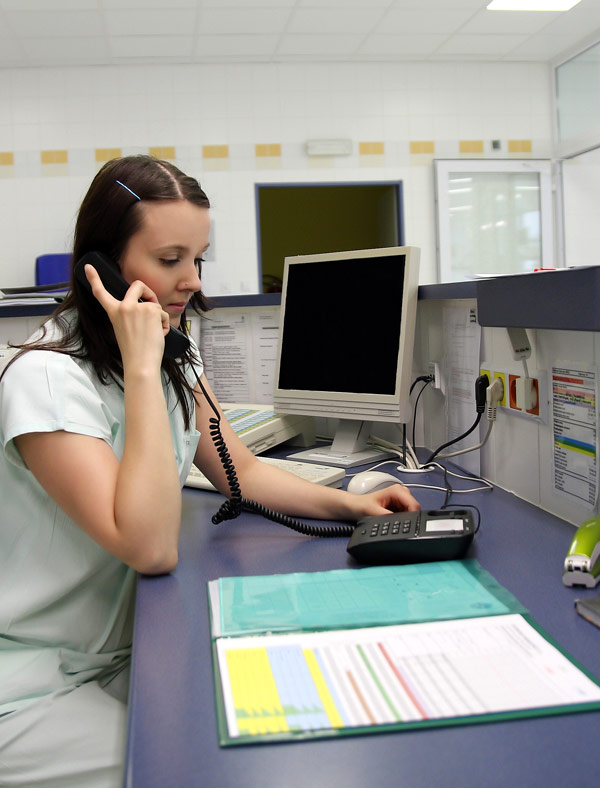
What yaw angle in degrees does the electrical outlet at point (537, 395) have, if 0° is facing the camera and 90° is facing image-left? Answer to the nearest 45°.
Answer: approximately 45°

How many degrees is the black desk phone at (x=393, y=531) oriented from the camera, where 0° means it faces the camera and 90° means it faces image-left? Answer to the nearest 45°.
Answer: approximately 90°

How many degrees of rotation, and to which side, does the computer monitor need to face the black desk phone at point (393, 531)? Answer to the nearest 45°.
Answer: approximately 45° to its left

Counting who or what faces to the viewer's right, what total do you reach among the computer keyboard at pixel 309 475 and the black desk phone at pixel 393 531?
0

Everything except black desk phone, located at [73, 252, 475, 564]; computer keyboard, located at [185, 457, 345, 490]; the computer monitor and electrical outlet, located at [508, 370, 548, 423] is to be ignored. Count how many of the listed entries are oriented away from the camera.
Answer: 0

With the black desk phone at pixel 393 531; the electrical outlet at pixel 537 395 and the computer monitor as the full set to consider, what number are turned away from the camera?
0

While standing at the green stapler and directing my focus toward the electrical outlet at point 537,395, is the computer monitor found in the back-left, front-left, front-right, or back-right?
front-left

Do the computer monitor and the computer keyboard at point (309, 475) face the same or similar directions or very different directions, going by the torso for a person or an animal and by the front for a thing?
same or similar directions

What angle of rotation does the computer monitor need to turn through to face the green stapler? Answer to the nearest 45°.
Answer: approximately 45° to its left

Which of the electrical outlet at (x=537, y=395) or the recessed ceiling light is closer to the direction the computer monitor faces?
the electrical outlet

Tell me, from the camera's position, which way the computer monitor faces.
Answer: facing the viewer and to the left of the viewer
